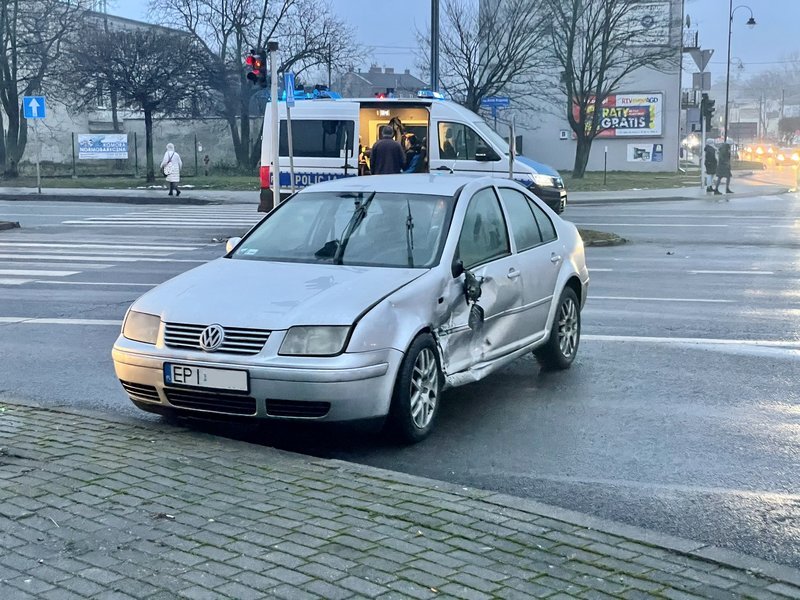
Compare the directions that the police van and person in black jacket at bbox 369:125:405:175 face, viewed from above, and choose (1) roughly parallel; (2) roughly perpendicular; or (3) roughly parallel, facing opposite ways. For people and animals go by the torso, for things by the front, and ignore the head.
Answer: roughly perpendicular

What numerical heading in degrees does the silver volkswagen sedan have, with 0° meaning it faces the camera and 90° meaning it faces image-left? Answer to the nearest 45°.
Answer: approximately 45°

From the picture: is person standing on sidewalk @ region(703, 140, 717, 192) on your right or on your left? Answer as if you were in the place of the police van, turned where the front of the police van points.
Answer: on your left

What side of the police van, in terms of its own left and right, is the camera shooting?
right

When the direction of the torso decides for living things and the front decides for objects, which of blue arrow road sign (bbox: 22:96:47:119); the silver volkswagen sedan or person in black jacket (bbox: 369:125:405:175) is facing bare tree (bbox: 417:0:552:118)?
the person in black jacket

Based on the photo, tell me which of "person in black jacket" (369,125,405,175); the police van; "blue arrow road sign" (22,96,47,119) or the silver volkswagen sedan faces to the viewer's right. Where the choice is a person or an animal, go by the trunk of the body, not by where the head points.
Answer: the police van

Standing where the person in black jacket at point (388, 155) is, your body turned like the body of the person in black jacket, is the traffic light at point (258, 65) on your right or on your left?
on your left

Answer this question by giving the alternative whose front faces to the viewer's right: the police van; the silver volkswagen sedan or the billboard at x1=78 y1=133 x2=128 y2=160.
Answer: the police van

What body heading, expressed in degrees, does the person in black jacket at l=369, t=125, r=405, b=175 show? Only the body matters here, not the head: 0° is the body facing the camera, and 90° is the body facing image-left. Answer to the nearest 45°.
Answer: approximately 180°

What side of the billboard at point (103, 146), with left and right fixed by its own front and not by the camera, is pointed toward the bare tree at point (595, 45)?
left
